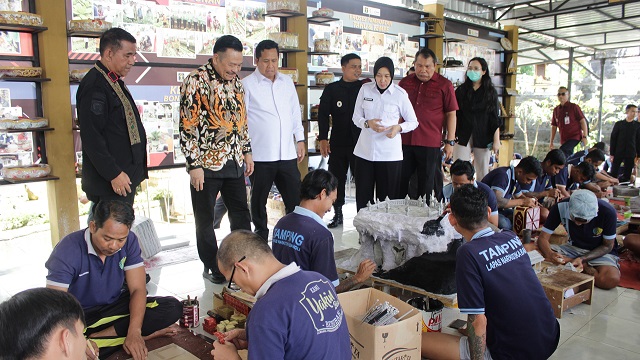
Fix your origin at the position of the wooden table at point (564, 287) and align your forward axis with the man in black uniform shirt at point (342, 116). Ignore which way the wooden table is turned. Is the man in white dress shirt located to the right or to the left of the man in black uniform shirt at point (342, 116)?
left

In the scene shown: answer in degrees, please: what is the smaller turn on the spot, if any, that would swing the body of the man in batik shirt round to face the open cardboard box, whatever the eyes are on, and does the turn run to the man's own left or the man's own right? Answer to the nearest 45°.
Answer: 0° — they already face it

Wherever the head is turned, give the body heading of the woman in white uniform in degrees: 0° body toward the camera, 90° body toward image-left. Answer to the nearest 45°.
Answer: approximately 0°

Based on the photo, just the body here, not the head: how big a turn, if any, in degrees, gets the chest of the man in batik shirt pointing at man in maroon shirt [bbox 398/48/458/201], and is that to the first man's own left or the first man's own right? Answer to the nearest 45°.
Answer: approximately 90° to the first man's own left

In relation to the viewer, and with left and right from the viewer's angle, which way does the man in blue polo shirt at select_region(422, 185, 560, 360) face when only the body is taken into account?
facing away from the viewer and to the left of the viewer

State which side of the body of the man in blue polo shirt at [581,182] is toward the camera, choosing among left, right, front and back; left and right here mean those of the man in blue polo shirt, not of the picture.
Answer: right

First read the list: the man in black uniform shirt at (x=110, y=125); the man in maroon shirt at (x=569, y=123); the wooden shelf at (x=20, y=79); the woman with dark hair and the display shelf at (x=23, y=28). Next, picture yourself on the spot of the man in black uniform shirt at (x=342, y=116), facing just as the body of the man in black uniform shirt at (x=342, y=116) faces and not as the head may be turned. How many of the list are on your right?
3
